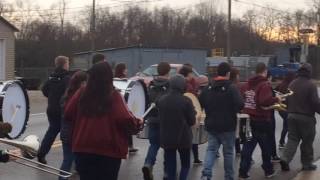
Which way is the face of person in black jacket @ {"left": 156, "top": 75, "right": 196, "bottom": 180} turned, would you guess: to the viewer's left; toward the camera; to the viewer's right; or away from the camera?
away from the camera

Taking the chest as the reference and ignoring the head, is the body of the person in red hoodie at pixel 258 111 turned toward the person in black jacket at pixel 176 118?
no

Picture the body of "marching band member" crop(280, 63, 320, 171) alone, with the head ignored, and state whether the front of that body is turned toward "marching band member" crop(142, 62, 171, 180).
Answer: no

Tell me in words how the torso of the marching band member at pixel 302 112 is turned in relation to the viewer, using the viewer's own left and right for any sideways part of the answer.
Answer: facing away from the viewer and to the right of the viewer

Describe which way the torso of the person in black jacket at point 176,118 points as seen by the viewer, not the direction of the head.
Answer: away from the camera

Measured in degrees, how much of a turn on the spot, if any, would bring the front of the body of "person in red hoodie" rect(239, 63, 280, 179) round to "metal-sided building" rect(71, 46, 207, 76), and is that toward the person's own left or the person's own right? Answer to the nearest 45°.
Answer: approximately 45° to the person's own left

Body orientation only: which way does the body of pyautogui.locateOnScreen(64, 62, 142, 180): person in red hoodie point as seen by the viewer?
away from the camera

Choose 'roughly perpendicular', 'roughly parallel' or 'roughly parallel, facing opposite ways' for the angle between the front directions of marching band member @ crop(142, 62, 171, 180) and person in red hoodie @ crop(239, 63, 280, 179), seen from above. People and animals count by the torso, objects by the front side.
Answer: roughly parallel

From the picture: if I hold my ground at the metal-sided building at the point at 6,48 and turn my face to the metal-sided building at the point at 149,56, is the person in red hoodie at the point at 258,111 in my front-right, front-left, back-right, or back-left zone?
back-right

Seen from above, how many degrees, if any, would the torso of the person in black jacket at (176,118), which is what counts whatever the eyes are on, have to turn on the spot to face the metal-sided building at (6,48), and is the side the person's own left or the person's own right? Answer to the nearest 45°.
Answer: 0° — they already face it

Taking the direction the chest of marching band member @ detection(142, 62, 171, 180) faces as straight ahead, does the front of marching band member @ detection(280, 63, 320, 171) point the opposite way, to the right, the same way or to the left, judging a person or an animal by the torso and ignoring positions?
the same way

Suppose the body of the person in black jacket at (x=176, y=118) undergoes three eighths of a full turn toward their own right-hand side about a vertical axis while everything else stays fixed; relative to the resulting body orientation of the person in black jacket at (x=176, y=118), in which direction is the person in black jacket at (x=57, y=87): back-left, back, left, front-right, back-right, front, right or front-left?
back

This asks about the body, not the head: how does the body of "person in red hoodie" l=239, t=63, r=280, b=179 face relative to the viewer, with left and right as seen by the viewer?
facing away from the viewer and to the right of the viewer

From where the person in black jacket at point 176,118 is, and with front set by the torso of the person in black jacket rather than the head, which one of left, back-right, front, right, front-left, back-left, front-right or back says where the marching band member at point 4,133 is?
back-left

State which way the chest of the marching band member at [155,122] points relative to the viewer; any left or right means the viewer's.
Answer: facing away from the viewer and to the right of the viewer

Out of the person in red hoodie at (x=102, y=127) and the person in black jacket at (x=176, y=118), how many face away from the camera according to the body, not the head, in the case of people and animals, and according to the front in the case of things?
2

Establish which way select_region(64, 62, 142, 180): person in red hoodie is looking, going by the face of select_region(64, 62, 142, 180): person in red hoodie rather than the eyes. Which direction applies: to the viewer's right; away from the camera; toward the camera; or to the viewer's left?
away from the camera

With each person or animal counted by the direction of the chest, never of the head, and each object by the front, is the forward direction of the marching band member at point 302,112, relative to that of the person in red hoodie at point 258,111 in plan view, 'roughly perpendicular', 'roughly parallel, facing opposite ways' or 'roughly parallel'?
roughly parallel

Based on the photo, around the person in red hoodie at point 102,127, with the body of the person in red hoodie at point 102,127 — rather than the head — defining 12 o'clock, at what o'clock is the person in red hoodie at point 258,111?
the person in red hoodie at point 258,111 is roughly at 1 o'clock from the person in red hoodie at point 102,127.
